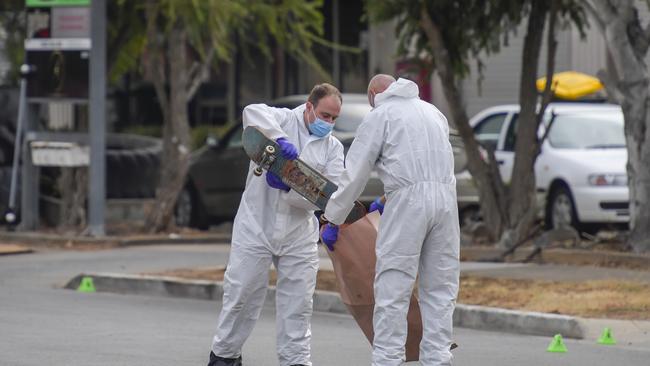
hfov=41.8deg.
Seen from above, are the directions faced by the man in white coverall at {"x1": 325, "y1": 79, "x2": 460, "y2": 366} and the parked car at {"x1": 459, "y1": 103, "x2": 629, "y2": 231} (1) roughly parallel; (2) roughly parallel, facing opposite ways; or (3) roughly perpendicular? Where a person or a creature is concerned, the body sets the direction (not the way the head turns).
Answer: roughly parallel, facing opposite ways

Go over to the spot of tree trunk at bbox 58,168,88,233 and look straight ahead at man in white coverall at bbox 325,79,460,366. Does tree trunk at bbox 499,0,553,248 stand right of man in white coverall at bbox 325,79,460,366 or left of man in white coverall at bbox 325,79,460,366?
left

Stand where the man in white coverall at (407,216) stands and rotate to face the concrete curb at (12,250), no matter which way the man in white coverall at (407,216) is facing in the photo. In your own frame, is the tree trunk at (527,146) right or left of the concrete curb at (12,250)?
right

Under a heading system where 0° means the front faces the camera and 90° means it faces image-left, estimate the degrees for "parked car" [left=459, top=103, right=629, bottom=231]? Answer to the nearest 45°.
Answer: approximately 315°

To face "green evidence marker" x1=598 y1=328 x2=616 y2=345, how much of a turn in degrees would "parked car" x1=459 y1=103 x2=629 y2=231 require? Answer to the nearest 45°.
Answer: approximately 45° to its right

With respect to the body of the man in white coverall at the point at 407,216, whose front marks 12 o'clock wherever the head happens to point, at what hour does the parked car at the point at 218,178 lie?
The parked car is roughly at 1 o'clock from the man in white coverall.

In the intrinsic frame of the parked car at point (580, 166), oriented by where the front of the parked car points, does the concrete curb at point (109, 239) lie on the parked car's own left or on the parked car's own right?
on the parked car's own right

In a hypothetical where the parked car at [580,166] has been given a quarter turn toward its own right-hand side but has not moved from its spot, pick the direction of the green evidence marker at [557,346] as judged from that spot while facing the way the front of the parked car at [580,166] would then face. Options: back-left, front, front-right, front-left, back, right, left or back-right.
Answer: front-left

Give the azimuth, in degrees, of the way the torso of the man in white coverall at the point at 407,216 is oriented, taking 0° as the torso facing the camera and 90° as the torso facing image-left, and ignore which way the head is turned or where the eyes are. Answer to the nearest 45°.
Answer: approximately 135°

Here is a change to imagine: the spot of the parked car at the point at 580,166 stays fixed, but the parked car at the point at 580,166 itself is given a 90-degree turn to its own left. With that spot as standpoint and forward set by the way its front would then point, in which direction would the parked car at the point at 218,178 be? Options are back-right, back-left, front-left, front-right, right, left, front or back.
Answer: back-left
